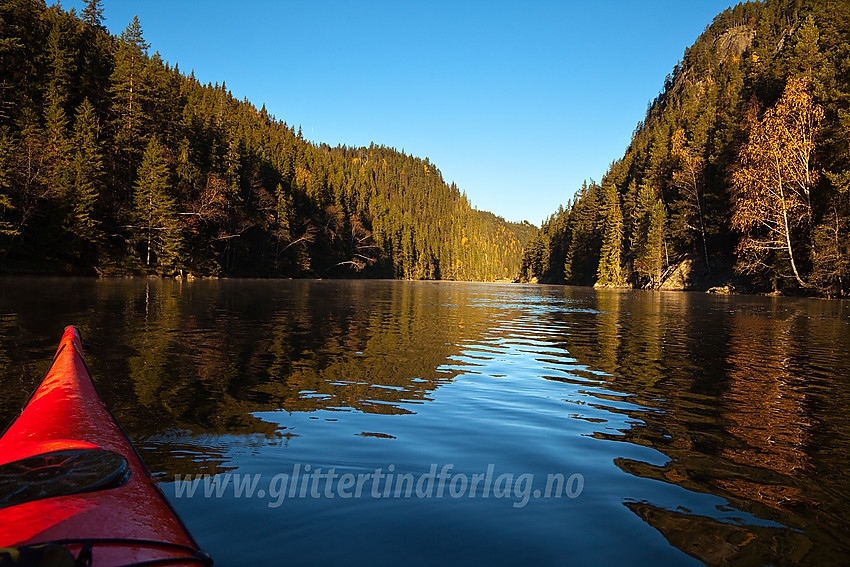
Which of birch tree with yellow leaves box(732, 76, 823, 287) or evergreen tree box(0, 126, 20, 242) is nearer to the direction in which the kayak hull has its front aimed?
the evergreen tree

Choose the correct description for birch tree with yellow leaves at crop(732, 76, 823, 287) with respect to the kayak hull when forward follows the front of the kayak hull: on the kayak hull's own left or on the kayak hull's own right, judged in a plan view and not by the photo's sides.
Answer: on the kayak hull's own right

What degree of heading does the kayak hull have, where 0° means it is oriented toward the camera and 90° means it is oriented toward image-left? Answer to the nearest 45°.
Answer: approximately 180°

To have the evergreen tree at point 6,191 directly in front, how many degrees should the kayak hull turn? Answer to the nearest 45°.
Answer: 0° — it already faces it

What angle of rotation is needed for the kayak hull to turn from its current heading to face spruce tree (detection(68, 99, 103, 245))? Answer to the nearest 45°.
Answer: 0° — it already faces it

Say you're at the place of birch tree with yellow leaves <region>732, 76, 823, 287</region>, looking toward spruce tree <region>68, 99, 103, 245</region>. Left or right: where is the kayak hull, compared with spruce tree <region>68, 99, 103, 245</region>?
left
